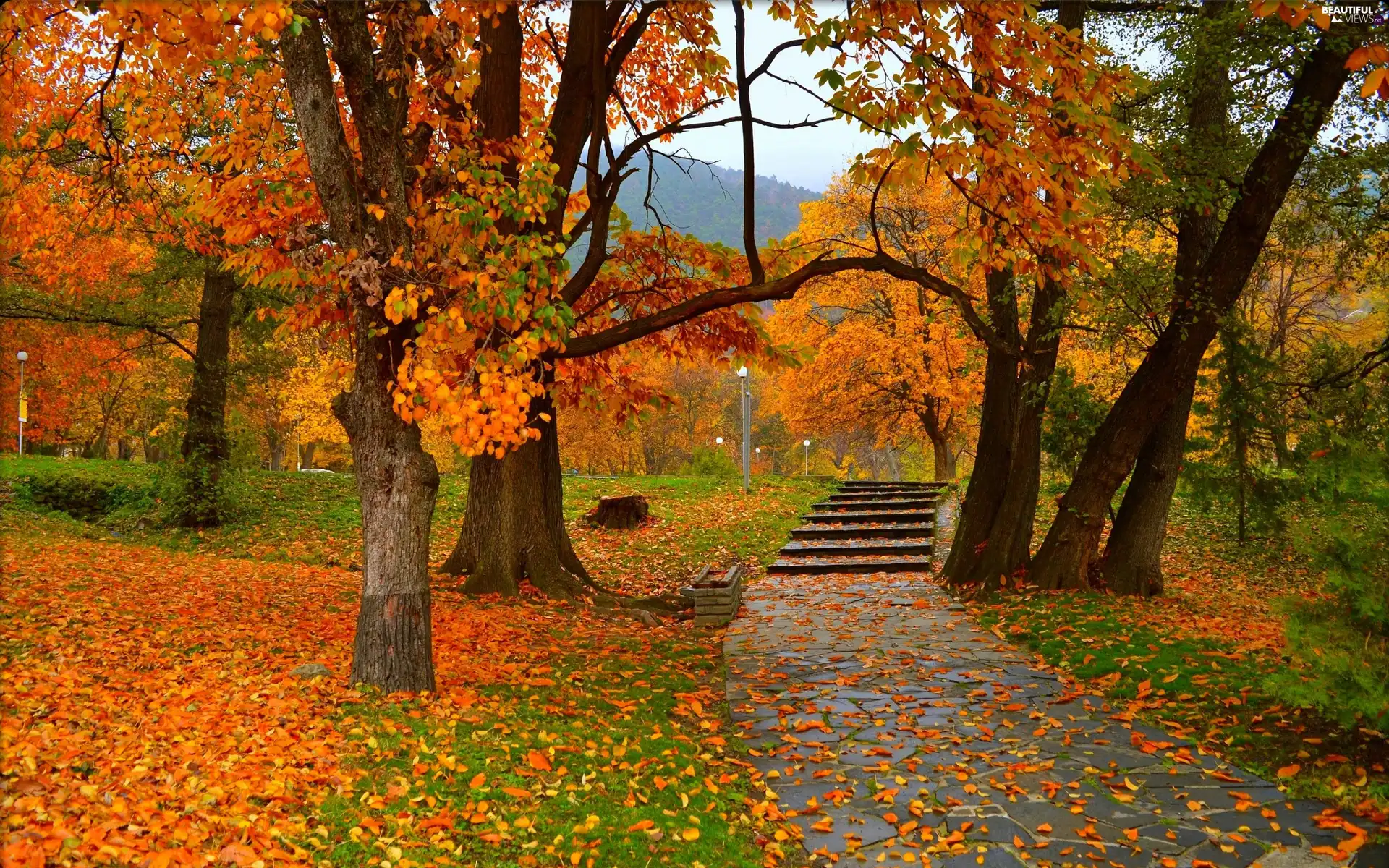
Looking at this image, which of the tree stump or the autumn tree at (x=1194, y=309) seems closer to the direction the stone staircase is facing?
the autumn tree

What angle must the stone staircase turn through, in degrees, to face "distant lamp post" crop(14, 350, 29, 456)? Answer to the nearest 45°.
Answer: approximately 90° to its right

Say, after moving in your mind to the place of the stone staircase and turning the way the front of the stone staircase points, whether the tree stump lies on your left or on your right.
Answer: on your right

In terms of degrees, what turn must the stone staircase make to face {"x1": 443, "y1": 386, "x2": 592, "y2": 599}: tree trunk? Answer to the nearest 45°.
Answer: approximately 45° to its right

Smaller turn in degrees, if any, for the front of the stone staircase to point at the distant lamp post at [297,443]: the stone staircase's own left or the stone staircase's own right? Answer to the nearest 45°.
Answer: approximately 135° to the stone staircase's own right

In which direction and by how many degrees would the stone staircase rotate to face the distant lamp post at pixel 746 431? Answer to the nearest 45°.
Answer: approximately 135° to its right

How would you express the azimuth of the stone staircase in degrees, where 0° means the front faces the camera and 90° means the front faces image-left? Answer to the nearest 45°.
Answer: approximately 0°

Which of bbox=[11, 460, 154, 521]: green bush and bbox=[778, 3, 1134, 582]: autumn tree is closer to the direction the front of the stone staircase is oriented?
the autumn tree

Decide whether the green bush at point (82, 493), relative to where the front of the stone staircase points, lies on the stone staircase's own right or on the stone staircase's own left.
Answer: on the stone staircase's own right

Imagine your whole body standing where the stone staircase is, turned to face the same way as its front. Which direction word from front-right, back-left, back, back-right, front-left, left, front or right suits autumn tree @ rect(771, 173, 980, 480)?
back

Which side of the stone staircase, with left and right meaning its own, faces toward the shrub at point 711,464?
back

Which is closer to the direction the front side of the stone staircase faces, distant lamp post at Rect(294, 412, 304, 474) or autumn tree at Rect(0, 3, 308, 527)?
the autumn tree
